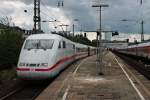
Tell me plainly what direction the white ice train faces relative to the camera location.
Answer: facing the viewer and to the left of the viewer

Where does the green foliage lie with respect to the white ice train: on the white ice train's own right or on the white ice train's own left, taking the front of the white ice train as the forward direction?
on the white ice train's own right
